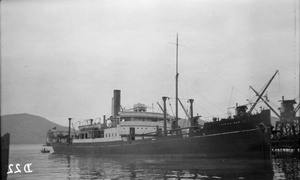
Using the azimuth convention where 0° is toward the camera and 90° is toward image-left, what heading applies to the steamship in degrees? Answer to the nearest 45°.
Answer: approximately 315°

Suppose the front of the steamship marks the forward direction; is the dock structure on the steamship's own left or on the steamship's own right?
on the steamship's own left
